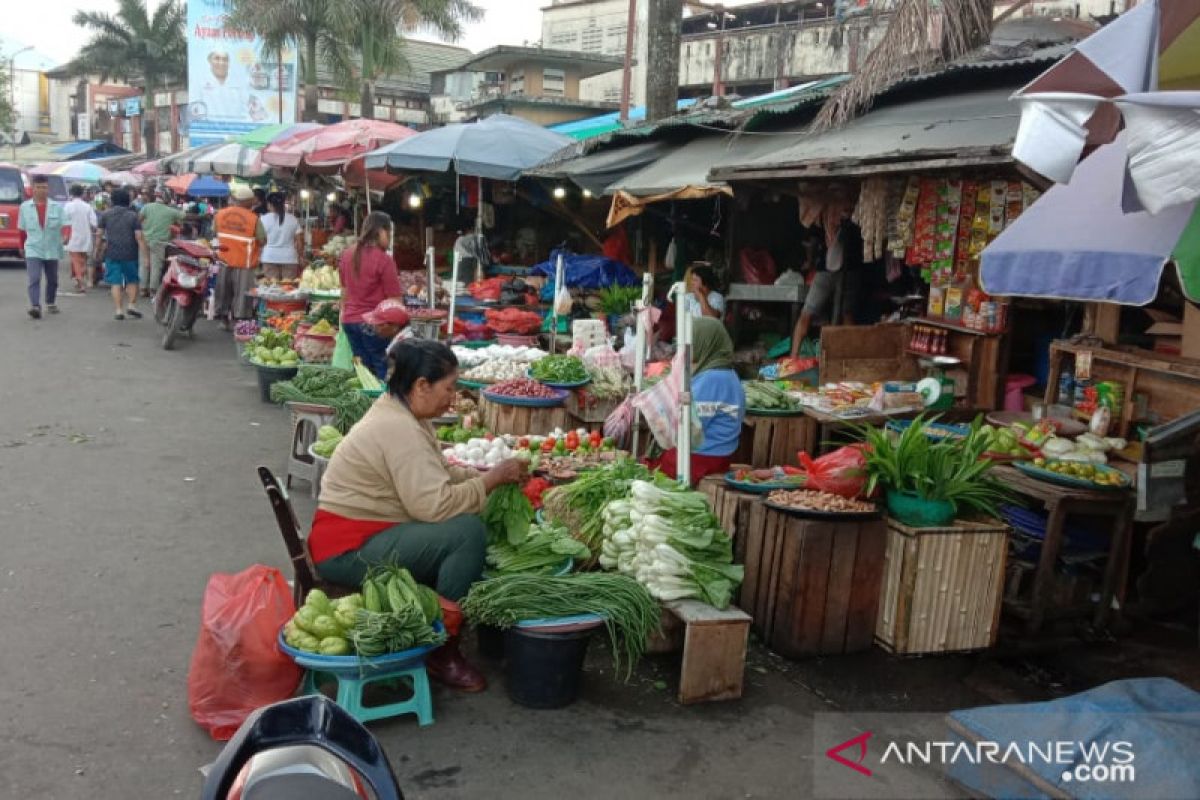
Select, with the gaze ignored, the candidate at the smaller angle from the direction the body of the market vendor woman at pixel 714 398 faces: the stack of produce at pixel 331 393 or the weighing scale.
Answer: the stack of produce

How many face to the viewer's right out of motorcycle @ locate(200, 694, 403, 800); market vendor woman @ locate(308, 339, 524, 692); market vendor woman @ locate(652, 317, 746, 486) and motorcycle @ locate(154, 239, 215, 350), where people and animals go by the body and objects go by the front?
1

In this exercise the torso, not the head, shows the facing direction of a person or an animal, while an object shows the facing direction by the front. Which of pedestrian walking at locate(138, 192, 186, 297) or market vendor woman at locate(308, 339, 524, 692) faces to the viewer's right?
the market vendor woman

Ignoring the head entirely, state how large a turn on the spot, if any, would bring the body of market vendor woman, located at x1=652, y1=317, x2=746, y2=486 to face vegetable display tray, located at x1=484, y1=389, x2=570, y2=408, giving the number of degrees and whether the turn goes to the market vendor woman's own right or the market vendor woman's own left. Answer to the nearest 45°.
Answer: approximately 45° to the market vendor woman's own right

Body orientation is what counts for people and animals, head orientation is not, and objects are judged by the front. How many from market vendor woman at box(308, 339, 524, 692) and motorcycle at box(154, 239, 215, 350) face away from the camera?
0

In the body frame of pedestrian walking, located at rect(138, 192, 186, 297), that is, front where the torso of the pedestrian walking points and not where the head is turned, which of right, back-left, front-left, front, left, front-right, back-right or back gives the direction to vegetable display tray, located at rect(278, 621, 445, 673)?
back

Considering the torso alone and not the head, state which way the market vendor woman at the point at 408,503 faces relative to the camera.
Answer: to the viewer's right

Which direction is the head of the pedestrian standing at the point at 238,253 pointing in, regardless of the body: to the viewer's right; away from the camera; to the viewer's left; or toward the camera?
away from the camera

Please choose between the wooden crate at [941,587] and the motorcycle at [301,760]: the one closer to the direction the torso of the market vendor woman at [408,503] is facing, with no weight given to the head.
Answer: the wooden crate

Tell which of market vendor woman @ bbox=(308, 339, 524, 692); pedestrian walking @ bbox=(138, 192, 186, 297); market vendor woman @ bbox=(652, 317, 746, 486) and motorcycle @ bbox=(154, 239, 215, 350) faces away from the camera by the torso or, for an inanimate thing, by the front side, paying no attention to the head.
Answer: the pedestrian walking

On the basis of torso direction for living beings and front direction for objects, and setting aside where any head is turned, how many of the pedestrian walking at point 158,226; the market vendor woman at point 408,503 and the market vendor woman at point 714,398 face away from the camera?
1

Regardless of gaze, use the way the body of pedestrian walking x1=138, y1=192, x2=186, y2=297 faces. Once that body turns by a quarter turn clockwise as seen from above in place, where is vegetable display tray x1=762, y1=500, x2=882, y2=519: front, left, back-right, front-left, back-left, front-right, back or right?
right

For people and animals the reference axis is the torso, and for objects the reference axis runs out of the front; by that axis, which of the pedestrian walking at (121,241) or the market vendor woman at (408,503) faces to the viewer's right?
the market vendor woman

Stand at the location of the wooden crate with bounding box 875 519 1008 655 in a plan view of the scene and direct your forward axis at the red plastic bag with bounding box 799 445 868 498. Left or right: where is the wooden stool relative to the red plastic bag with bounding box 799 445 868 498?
left

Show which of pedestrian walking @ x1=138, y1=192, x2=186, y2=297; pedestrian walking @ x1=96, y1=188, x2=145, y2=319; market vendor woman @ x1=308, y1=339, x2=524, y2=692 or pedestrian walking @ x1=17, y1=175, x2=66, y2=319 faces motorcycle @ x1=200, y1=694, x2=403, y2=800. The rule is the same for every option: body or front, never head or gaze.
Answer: pedestrian walking @ x1=17, y1=175, x2=66, y2=319

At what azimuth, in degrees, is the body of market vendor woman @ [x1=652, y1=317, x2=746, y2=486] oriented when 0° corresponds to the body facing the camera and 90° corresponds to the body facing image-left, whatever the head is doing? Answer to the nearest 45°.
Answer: approximately 90°

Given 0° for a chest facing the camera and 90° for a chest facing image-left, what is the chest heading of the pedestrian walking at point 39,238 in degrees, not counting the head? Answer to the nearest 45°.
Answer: approximately 0°

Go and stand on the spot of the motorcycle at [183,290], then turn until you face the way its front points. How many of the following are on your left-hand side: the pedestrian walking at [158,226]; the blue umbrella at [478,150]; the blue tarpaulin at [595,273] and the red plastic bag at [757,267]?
3
